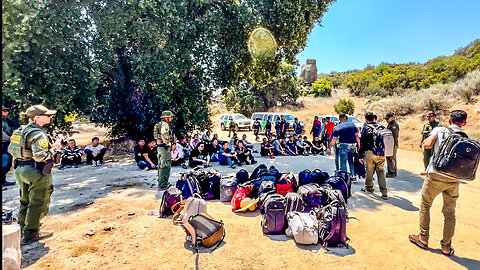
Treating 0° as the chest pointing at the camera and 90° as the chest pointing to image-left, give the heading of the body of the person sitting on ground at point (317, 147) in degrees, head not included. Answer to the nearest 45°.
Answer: approximately 45°

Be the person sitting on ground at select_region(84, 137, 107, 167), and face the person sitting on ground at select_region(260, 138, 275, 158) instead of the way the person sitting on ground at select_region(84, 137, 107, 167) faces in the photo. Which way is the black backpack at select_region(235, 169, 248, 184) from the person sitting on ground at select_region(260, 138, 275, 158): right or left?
right

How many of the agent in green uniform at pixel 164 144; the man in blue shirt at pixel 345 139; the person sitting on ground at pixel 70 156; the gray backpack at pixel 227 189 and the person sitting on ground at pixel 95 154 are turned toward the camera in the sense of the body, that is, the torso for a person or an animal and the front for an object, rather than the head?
3

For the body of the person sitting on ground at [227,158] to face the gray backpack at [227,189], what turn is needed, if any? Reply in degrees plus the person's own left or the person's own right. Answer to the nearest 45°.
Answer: approximately 45° to the person's own right

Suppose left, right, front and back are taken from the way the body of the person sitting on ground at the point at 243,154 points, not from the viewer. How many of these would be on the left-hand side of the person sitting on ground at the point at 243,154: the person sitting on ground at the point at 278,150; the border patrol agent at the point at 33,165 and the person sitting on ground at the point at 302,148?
2

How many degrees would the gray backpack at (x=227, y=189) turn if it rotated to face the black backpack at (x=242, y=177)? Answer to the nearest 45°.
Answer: approximately 135° to its left

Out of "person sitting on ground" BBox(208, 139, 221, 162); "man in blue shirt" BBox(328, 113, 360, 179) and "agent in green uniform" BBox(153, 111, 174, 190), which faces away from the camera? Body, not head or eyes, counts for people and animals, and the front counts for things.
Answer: the man in blue shirt

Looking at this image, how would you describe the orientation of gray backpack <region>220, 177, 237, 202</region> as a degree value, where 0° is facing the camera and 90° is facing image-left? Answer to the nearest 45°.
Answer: approximately 0°
